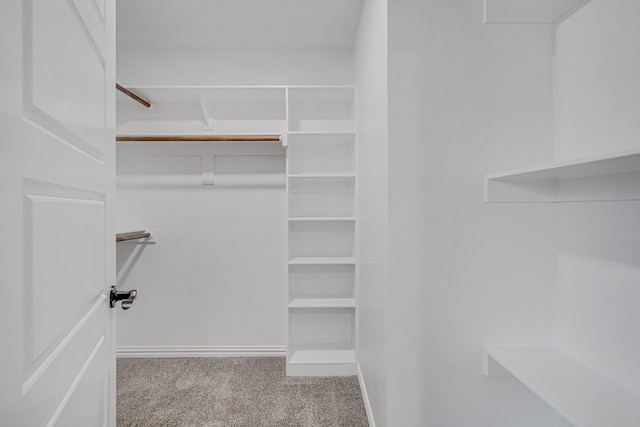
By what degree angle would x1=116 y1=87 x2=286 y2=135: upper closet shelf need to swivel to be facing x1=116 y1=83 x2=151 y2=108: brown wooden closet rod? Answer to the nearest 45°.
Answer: approximately 90° to its right

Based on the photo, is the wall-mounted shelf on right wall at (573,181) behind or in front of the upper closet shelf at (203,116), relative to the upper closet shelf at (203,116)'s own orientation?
in front

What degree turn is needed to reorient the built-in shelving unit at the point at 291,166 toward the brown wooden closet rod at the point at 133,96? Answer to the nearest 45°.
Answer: approximately 90° to its right

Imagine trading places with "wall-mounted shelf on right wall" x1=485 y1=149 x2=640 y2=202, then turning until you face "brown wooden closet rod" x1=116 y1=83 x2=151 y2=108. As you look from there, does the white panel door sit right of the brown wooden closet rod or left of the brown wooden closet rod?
left

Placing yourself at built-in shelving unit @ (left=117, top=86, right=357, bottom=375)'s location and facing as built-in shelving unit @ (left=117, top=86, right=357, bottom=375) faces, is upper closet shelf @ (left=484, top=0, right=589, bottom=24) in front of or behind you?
in front

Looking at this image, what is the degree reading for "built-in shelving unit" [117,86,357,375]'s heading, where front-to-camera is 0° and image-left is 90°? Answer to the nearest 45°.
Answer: approximately 0°
